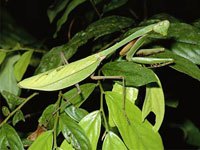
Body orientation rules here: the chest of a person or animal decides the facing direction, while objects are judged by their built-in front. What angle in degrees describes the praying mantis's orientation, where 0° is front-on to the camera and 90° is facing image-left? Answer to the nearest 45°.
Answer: approximately 270°
